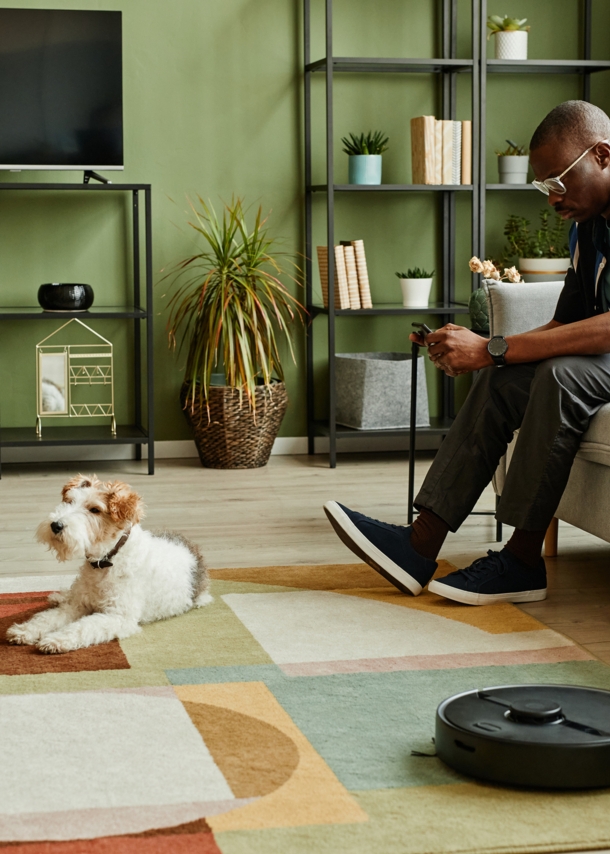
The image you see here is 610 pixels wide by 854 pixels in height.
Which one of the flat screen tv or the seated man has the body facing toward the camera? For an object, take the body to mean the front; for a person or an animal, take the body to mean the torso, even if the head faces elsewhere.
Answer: the flat screen tv

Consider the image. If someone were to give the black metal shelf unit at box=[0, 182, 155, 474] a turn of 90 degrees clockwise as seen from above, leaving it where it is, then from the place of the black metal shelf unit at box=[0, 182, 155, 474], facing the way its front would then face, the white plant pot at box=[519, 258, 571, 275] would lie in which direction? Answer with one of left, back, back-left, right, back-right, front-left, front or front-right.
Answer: back

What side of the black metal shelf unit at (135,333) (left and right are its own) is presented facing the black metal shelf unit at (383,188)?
left

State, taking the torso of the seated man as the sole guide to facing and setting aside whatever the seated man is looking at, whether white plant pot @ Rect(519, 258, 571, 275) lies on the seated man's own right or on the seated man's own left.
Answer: on the seated man's own right

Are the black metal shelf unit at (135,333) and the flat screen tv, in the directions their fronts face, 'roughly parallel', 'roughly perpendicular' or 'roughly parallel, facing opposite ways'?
roughly parallel

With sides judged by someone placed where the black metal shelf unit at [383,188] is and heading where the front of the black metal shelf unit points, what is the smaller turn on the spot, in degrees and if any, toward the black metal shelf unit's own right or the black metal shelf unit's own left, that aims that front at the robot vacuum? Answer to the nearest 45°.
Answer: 0° — it already faces it

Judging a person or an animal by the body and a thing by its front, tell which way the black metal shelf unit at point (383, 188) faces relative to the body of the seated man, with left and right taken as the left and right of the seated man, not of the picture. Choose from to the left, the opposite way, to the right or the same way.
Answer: to the left

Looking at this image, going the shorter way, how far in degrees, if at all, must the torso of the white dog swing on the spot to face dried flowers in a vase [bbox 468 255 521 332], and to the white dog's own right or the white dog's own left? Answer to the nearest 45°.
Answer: approximately 180°

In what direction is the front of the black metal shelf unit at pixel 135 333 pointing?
toward the camera

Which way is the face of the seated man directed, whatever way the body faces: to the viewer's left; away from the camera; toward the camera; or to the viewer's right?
to the viewer's left

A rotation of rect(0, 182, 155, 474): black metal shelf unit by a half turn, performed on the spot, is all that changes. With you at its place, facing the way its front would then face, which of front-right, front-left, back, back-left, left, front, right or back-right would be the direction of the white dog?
back

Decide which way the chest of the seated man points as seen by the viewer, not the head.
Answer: to the viewer's left
